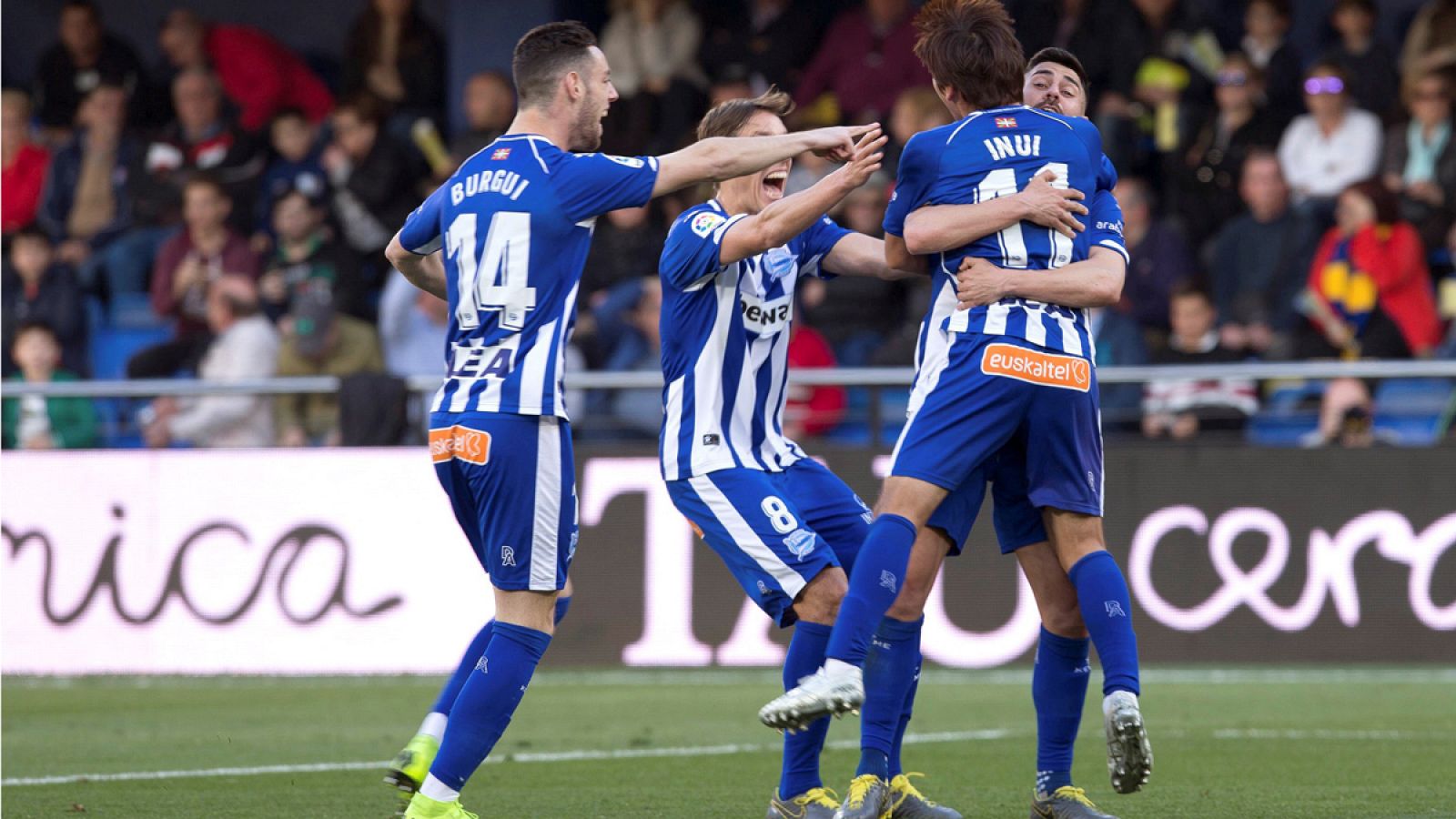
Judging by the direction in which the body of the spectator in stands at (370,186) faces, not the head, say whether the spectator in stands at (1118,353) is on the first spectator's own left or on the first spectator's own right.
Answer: on the first spectator's own left

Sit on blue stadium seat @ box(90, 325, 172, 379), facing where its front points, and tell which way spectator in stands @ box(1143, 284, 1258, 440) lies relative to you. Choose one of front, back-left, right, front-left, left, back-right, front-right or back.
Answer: front-left

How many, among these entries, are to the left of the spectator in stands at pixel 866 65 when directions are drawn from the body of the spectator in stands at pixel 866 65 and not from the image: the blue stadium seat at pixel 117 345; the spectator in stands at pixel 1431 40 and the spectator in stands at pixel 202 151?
1

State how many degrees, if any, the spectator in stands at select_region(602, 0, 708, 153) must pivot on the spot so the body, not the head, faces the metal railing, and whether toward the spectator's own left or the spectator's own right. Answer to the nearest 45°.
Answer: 0° — they already face it

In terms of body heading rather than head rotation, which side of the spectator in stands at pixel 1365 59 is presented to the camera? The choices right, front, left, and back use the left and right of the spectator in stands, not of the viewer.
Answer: front

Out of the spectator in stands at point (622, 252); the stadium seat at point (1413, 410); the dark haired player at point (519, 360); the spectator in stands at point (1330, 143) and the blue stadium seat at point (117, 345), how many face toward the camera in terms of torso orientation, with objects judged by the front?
4

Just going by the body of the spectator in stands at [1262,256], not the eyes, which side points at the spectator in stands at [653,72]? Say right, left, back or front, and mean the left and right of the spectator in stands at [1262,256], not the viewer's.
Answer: right

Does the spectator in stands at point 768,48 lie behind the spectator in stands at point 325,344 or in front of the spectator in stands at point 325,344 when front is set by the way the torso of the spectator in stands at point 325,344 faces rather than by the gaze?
behind

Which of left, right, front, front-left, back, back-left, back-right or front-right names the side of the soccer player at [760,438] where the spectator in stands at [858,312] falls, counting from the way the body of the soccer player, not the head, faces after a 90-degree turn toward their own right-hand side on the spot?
back-right

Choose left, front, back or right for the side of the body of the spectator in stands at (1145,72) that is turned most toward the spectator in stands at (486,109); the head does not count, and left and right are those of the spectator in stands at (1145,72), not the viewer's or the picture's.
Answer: right

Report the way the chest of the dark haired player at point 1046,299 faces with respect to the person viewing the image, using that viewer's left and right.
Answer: facing the viewer

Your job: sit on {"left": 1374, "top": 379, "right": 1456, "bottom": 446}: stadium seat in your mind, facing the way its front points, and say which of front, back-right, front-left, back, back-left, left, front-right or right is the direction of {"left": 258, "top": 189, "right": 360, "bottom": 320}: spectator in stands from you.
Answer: right

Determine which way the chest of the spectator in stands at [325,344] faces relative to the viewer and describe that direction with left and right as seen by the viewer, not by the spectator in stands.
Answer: facing the viewer and to the left of the viewer

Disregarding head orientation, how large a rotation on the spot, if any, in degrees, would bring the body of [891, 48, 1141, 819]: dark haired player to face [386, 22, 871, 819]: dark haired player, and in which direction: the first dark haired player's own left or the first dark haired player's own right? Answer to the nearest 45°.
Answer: approximately 90° to the first dark haired player's own right

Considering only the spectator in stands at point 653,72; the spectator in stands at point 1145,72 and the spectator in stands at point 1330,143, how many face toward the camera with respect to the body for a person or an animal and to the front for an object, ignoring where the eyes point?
3
